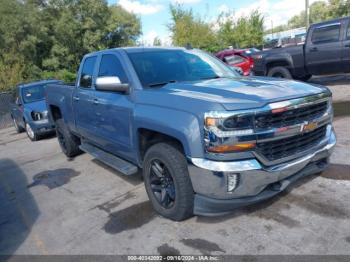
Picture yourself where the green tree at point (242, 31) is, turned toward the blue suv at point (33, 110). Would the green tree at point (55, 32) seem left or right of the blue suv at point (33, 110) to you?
right

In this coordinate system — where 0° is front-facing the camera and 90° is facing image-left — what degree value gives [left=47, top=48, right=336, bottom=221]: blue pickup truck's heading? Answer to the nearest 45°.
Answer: approximately 315°

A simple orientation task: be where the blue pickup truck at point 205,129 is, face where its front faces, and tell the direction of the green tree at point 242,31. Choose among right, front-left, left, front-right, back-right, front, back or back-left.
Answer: back-left

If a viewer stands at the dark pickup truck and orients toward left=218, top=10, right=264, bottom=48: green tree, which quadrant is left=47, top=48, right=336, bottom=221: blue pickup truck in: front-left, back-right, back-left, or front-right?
back-left

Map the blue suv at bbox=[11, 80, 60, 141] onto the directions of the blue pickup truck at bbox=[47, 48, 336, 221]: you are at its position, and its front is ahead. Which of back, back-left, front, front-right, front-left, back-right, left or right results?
back

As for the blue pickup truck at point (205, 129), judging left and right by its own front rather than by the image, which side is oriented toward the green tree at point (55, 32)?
back

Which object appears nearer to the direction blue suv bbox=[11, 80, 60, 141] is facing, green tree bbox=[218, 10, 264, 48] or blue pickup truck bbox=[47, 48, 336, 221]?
the blue pickup truck

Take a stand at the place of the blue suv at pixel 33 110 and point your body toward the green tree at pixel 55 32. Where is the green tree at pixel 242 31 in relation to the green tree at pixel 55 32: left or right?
right

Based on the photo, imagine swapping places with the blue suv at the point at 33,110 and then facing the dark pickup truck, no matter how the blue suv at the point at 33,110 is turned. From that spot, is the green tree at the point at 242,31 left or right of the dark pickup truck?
left

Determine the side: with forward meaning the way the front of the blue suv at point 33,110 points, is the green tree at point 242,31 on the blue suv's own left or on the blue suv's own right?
on the blue suv's own left

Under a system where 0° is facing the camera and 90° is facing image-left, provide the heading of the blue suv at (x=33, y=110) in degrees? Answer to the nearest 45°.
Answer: approximately 315°
